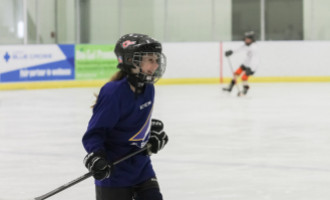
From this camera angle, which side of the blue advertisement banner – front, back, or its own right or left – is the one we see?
front

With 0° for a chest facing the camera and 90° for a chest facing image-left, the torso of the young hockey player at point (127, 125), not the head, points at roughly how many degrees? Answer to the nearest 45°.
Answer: approximately 315°

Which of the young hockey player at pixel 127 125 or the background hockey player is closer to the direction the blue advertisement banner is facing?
the young hockey player

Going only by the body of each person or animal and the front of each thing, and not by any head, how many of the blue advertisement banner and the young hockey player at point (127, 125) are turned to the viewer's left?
0

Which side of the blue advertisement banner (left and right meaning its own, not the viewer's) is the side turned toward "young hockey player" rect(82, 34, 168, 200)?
front

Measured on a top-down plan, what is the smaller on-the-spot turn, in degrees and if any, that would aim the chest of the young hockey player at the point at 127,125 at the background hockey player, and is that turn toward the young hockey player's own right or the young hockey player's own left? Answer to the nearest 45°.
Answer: approximately 135° to the young hockey player's own left

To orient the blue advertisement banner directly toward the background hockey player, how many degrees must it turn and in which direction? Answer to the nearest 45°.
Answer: approximately 90° to its left

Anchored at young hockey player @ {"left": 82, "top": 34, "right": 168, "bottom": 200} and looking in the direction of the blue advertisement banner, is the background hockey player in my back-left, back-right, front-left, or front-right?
front-right
